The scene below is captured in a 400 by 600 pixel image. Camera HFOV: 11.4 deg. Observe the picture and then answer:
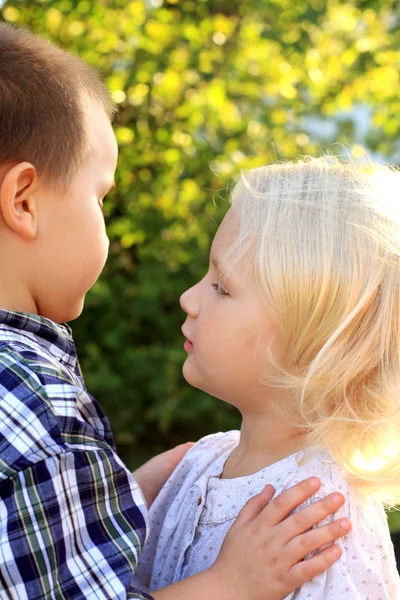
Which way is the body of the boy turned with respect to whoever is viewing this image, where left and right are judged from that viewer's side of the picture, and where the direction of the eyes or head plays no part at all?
facing away from the viewer and to the right of the viewer

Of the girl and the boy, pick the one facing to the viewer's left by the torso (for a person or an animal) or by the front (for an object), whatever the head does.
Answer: the girl

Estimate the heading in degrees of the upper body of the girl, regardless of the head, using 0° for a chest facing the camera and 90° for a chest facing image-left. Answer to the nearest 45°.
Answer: approximately 90°

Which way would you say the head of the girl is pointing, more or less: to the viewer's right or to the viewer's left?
to the viewer's left

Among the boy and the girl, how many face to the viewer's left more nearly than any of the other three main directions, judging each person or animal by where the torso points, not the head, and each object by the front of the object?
1
